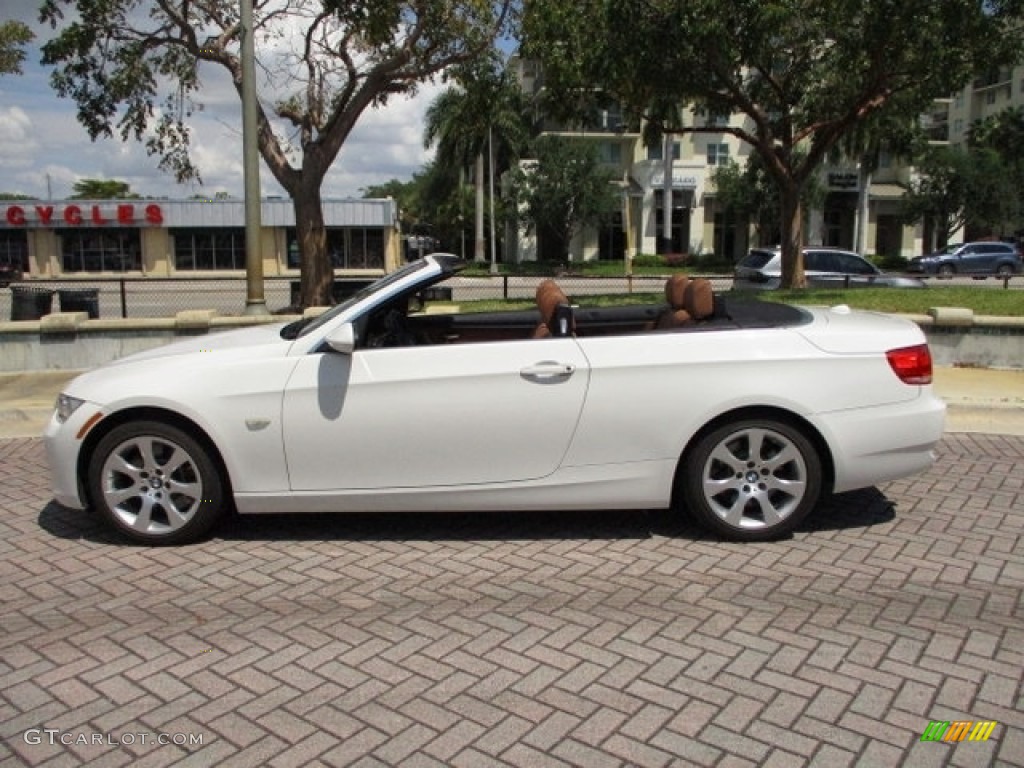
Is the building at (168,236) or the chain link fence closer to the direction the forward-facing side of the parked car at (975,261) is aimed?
the building

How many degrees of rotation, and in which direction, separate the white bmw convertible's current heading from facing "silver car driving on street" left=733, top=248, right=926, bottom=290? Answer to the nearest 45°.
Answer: approximately 135° to its right

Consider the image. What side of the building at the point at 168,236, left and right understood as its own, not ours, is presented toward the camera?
front

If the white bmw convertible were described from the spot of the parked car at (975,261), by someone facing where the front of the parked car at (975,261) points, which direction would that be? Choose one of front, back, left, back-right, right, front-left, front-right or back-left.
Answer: left

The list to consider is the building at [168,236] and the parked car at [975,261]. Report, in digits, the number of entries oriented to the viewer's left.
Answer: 1

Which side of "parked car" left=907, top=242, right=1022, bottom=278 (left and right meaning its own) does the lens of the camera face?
left

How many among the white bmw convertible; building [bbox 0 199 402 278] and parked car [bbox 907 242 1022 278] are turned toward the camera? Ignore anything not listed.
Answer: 1

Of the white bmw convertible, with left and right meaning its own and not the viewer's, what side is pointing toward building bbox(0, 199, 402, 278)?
right

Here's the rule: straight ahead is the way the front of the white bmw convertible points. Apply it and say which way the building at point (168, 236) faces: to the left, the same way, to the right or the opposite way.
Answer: to the left

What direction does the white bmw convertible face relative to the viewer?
to the viewer's left

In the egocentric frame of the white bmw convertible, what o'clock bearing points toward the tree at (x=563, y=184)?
The tree is roughly at 3 o'clock from the white bmw convertible.

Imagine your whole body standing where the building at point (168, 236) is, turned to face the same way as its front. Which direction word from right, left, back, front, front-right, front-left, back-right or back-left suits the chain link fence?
front
